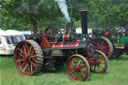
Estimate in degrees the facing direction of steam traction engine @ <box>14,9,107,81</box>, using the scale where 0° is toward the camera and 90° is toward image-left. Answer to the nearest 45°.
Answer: approximately 315°
